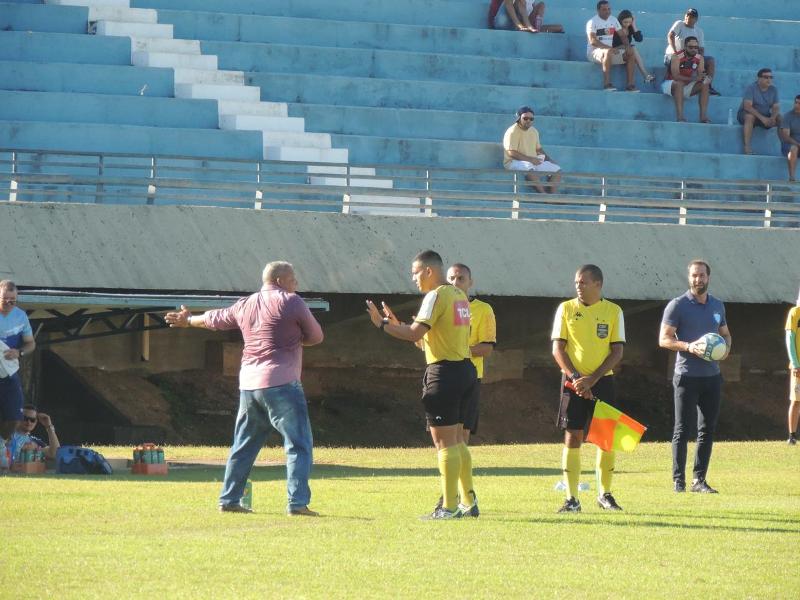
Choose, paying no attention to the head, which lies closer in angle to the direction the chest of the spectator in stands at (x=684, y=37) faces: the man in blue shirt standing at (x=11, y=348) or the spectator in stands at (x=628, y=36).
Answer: the man in blue shirt standing

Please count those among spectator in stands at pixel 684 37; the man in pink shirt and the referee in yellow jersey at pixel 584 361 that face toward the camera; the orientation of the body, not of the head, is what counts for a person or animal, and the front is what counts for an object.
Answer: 2

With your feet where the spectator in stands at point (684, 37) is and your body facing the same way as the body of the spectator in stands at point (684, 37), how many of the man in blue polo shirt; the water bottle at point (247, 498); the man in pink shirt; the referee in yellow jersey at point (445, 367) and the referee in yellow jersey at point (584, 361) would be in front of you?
5

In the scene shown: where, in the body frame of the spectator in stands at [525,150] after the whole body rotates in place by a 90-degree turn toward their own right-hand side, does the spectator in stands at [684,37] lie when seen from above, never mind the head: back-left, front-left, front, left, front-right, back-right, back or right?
back

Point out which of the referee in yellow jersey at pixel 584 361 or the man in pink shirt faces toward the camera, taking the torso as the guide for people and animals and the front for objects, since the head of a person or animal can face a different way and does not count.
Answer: the referee in yellow jersey

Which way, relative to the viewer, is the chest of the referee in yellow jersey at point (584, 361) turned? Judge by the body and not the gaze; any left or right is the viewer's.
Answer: facing the viewer

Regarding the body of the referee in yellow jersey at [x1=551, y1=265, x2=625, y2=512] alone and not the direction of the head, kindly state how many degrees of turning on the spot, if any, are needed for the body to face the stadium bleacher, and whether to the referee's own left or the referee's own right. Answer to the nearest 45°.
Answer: approximately 180°

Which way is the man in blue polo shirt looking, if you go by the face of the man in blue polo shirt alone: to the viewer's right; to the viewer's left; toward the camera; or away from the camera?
toward the camera

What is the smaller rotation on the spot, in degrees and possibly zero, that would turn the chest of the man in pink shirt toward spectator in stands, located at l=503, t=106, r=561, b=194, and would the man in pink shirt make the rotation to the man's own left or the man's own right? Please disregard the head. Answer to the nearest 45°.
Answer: approximately 45° to the man's own left

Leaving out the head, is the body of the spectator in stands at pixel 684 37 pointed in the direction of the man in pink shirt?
yes

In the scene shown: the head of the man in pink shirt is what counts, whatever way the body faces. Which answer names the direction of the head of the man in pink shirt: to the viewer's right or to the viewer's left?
to the viewer's right

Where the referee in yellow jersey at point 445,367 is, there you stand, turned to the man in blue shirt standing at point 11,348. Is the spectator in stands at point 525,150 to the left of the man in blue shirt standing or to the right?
right

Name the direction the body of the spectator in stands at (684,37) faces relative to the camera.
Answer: toward the camera

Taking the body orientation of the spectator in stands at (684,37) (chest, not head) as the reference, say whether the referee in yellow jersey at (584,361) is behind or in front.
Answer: in front

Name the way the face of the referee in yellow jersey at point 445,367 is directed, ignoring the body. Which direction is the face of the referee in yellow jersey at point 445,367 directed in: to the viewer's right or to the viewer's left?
to the viewer's left

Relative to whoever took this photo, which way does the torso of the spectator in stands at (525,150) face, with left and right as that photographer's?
facing the viewer and to the right of the viewer

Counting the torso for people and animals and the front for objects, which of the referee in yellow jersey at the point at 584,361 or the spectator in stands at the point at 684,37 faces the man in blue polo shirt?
the spectator in stands

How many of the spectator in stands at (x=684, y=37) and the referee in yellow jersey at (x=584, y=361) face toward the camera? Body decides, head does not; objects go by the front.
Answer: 2
